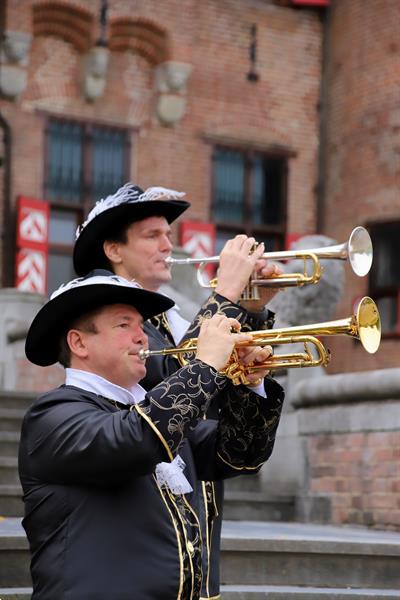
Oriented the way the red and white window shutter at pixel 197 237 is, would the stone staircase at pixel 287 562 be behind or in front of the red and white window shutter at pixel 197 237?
in front

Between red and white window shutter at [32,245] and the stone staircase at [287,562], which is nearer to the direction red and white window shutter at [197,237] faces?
the stone staircase

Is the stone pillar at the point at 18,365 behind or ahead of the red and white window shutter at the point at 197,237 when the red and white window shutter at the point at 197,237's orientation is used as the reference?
ahead

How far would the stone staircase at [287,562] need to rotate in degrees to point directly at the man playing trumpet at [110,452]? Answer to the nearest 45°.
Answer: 0° — it already faces them

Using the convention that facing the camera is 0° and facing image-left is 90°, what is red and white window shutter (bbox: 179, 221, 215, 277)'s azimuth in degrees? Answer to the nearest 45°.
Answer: approximately 0°

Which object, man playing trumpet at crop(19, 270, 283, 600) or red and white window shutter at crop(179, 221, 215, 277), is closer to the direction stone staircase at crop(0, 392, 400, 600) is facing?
the man playing trumpet

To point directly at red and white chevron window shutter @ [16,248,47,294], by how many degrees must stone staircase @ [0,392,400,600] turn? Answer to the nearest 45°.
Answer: approximately 180°

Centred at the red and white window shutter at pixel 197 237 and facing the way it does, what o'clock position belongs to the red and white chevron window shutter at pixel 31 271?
the red and white chevron window shutter at pixel 31 271 is roughly at 2 o'clock from the red and white window shutter at pixel 197 237.

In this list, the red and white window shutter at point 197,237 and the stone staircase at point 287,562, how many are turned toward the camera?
2

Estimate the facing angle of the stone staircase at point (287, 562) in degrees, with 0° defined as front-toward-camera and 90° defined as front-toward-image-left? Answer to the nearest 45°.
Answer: approximately 0°

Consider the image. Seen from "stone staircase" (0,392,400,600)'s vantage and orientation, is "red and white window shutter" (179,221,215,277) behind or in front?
behind

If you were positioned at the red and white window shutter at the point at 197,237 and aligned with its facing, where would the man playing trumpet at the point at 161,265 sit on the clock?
The man playing trumpet is roughly at 12 o'clock from the red and white window shutter.

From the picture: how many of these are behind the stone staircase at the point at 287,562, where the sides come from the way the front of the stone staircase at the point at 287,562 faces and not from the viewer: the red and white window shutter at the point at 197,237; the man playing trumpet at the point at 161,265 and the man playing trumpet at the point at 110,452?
1
